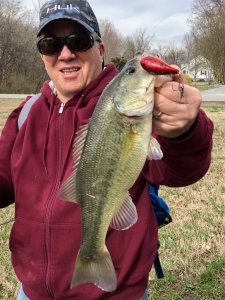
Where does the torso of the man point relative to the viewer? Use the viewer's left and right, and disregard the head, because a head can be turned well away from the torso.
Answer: facing the viewer and to the left of the viewer

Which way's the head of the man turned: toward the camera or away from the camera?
toward the camera

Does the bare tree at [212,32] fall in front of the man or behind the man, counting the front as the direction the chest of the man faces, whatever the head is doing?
behind
